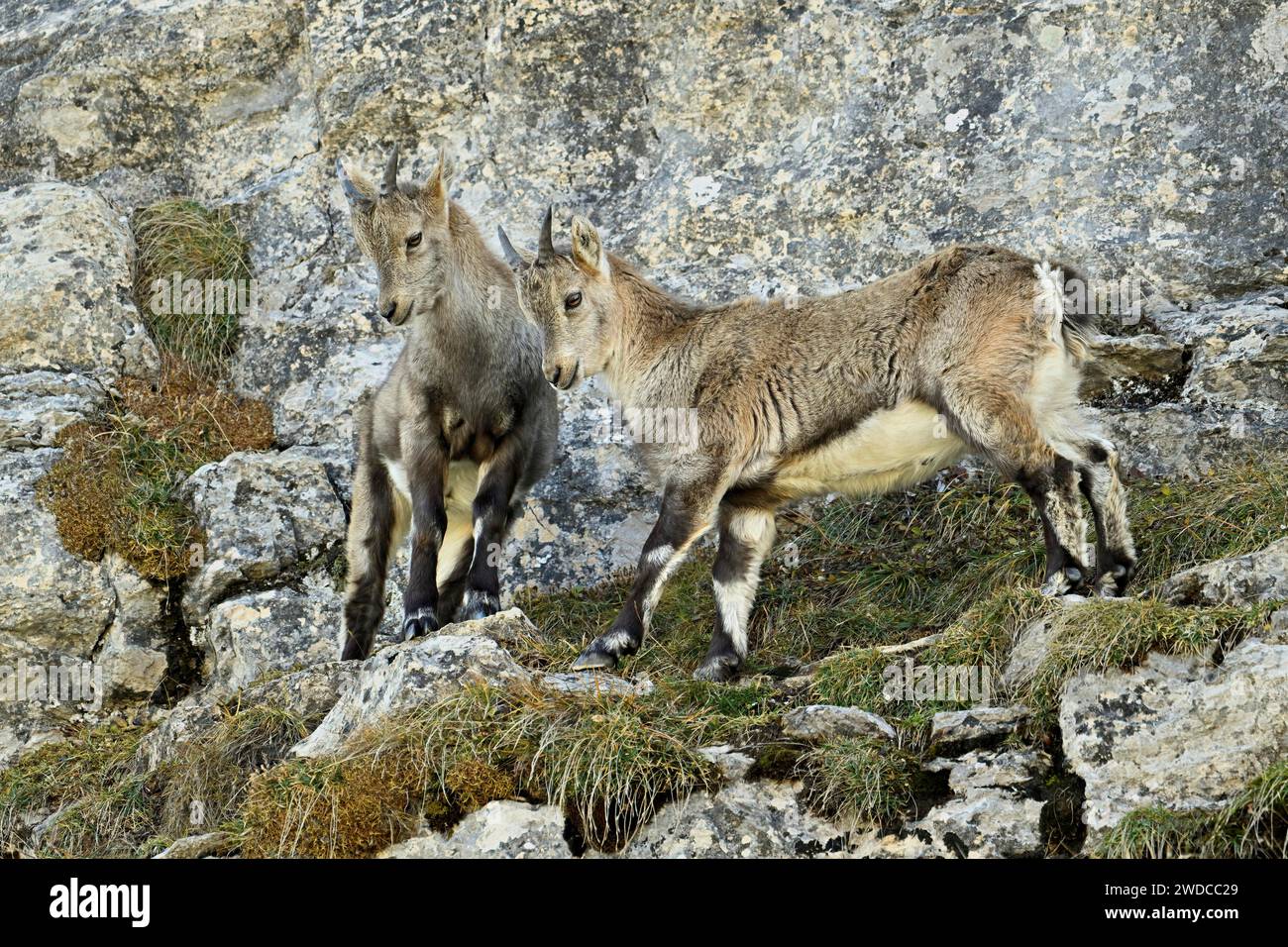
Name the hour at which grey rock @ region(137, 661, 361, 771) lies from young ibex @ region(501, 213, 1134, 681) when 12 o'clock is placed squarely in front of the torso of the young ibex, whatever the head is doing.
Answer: The grey rock is roughly at 12 o'clock from the young ibex.

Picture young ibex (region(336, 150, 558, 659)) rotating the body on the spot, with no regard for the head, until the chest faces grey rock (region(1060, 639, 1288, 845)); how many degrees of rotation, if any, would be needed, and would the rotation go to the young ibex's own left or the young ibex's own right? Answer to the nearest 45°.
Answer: approximately 45° to the young ibex's own left

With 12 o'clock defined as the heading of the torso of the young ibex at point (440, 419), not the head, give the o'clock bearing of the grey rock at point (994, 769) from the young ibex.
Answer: The grey rock is roughly at 11 o'clock from the young ibex.

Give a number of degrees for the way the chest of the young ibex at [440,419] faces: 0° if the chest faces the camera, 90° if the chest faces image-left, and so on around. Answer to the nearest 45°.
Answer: approximately 0°

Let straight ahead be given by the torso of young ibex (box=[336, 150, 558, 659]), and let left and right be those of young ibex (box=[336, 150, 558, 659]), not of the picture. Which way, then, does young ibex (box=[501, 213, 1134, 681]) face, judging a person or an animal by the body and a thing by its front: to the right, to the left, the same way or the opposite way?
to the right

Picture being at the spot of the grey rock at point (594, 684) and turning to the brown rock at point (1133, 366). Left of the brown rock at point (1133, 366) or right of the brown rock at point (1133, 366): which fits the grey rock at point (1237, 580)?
right

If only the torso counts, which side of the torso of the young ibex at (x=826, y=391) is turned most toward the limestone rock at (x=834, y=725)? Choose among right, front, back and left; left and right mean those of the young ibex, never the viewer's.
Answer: left

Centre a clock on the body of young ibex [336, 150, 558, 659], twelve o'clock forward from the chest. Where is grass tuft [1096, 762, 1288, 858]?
The grass tuft is roughly at 11 o'clock from the young ibex.

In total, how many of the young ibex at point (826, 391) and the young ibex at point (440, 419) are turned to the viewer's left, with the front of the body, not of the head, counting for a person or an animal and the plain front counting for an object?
1

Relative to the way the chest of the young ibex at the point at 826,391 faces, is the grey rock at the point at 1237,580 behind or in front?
behind

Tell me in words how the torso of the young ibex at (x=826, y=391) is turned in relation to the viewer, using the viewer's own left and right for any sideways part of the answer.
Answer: facing to the left of the viewer

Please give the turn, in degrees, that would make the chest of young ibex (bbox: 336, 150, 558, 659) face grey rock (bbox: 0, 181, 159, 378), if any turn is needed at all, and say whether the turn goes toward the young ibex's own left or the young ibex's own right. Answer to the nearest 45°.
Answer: approximately 135° to the young ibex's own right
